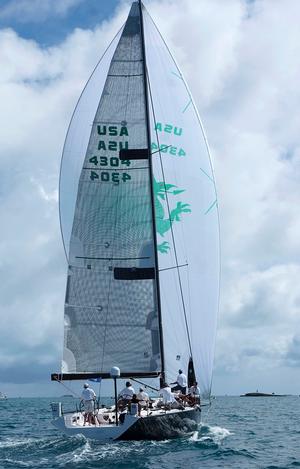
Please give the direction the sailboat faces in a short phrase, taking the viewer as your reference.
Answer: facing away from the viewer and to the right of the viewer
